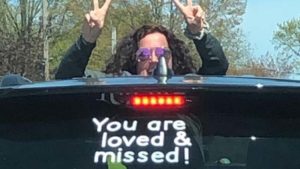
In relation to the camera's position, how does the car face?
facing away from the viewer

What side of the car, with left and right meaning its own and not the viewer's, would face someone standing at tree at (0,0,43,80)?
front
